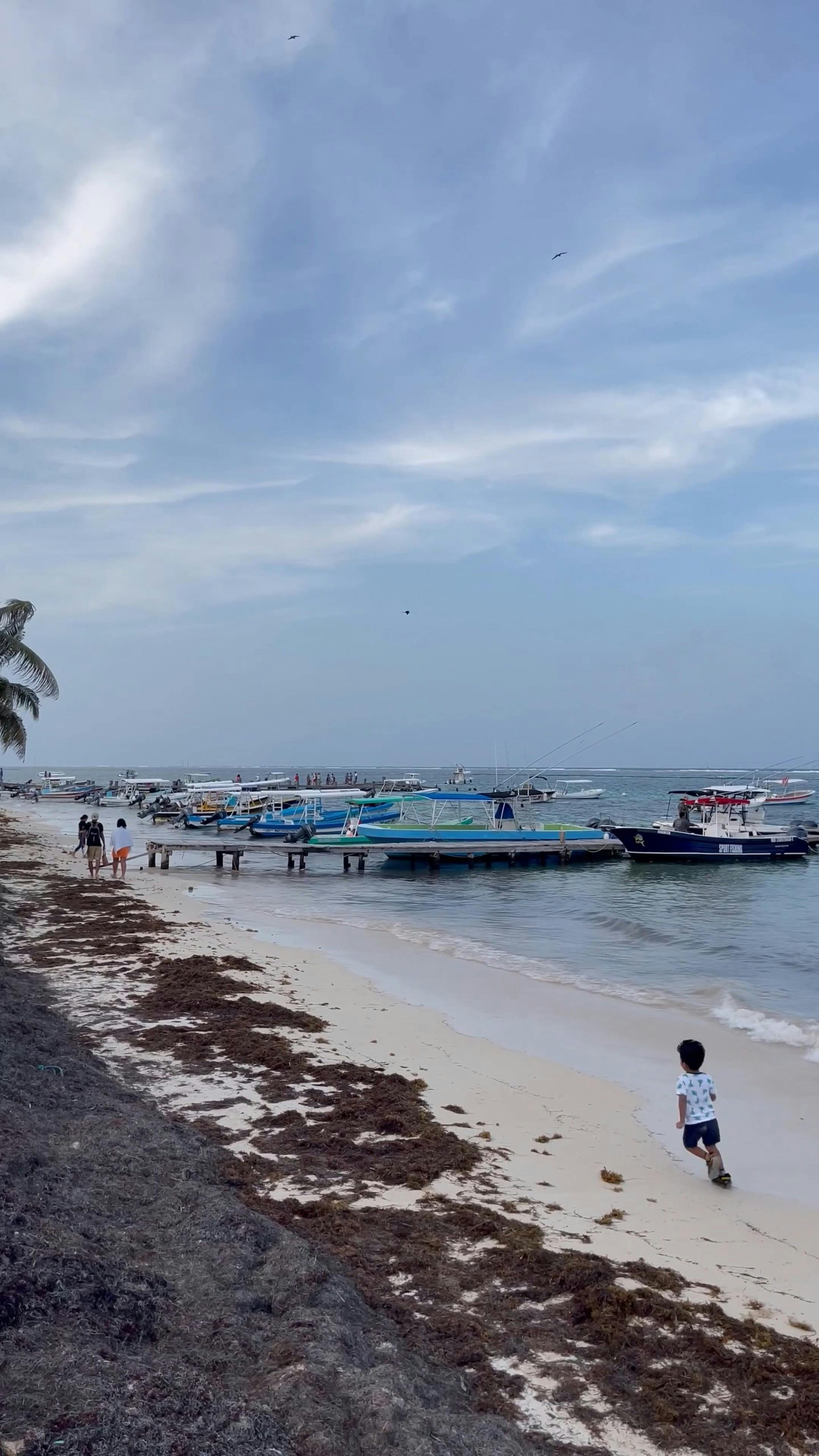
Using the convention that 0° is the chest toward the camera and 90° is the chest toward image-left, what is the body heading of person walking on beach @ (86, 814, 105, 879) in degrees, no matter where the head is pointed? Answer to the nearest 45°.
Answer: approximately 180°

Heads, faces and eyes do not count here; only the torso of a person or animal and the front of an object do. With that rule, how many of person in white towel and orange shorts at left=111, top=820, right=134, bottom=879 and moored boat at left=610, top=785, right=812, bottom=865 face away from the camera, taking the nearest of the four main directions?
1

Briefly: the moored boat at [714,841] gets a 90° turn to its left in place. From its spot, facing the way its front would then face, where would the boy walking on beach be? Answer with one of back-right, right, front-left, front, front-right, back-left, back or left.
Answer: front

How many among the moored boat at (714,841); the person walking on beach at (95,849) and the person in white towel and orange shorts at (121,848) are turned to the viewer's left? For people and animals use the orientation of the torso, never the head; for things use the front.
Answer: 1

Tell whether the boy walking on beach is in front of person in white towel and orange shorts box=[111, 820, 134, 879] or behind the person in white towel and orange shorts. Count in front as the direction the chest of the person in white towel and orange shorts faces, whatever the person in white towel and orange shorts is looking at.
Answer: behind

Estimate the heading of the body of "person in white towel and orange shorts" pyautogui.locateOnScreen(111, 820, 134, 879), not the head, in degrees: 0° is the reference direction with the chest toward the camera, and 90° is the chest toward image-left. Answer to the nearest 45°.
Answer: approximately 180°

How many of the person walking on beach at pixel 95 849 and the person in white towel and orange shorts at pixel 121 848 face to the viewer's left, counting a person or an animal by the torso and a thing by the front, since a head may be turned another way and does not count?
0

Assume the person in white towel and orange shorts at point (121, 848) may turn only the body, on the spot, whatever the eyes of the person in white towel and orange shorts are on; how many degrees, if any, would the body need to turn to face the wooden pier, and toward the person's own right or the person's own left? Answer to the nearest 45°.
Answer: approximately 45° to the person's own right

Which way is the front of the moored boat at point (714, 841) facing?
to the viewer's left

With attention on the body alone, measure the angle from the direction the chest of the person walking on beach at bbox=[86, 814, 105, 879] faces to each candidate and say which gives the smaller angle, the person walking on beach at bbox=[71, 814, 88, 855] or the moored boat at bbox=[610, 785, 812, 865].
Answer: the person walking on beach
